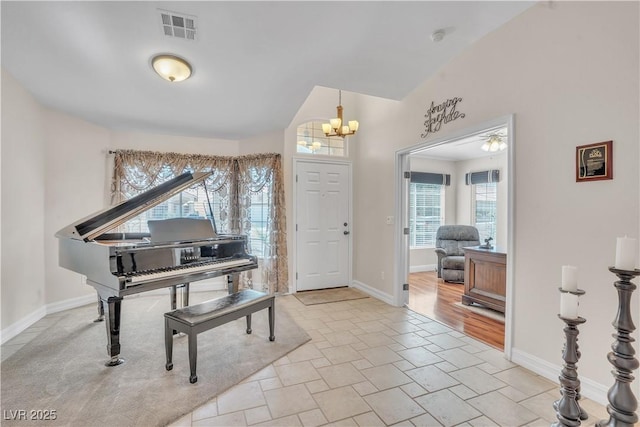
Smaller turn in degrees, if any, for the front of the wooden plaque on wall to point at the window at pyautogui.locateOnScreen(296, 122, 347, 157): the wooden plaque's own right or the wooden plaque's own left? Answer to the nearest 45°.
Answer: approximately 45° to the wooden plaque's own right

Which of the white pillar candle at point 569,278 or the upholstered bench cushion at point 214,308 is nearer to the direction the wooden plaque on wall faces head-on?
the upholstered bench cushion

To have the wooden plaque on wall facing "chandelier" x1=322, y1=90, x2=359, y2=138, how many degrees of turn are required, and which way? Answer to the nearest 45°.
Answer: approximately 45° to its right

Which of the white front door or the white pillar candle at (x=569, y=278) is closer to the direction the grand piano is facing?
the white pillar candle

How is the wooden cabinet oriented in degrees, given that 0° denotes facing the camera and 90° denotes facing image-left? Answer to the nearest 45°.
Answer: approximately 45°

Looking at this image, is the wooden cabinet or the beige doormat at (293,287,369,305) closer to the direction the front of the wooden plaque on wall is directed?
the beige doormat

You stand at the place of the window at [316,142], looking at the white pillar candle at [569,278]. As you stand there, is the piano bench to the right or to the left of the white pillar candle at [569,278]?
right

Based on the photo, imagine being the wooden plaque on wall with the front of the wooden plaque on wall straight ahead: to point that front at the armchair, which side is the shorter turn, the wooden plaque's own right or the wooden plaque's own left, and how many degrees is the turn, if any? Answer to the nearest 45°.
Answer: approximately 90° to the wooden plaque's own right

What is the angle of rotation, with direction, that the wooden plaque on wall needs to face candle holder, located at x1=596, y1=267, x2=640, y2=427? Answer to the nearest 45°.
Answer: approximately 45° to its left

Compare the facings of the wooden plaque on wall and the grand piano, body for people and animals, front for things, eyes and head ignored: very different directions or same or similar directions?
very different directions
